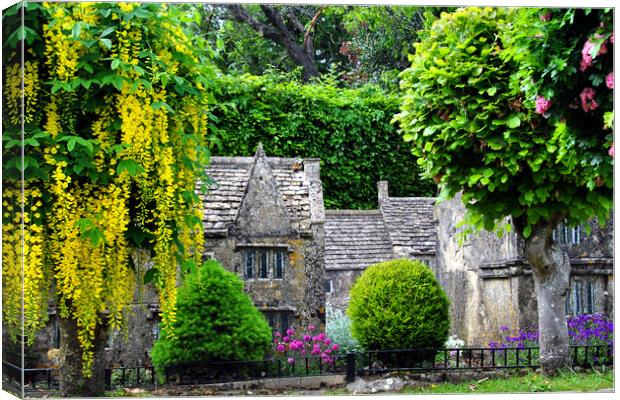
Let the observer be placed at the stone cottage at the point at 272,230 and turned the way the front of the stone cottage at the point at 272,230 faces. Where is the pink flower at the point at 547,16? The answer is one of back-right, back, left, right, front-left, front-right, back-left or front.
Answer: front-left

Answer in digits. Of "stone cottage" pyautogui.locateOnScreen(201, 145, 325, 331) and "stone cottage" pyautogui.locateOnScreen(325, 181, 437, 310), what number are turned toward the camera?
2

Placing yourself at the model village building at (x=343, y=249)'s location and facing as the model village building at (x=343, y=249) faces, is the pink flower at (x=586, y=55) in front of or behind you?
in front

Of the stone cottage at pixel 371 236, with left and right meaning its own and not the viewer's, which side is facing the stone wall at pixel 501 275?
left

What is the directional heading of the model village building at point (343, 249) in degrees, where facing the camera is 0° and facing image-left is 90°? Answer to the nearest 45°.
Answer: approximately 0°

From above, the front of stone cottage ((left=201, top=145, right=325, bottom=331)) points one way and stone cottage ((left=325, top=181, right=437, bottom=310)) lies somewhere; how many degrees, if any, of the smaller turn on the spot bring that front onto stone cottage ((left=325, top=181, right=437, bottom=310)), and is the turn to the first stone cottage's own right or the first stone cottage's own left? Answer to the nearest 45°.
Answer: approximately 90° to the first stone cottage's own left

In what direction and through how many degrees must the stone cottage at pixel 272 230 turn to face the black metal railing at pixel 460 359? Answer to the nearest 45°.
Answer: approximately 90° to its left
